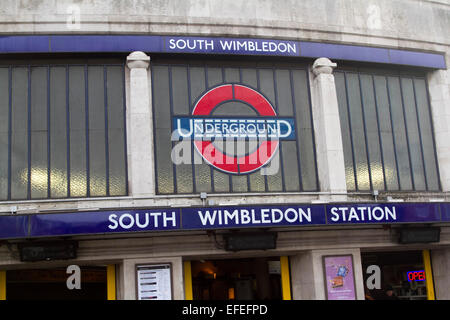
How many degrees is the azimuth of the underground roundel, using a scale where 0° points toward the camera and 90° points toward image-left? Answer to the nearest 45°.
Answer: approximately 0°

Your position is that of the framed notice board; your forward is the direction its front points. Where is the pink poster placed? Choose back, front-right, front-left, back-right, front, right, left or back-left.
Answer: left

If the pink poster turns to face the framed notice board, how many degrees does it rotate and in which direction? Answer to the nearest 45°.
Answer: approximately 45° to its right

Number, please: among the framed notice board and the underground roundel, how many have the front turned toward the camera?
2

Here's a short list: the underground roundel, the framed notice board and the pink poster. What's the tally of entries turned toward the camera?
3

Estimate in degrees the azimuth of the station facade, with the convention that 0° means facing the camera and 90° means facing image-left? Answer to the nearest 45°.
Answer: approximately 0°
